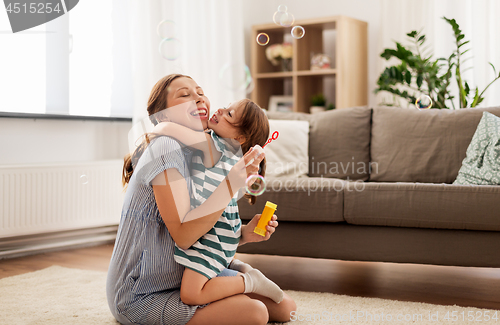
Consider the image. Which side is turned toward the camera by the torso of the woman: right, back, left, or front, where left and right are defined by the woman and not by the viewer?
right

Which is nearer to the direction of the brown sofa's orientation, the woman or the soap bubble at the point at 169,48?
the woman

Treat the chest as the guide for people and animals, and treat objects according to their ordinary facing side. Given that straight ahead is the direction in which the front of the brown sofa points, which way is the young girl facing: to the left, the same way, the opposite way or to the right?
to the right

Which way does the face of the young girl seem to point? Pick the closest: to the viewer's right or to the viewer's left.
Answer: to the viewer's left

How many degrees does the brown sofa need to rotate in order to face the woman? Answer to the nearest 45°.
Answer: approximately 45° to its right

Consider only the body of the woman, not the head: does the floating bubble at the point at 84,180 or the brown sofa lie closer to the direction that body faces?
the brown sofa

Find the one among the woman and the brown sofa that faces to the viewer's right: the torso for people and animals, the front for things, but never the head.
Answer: the woman

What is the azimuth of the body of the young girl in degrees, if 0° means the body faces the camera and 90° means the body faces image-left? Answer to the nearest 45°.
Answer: approximately 90°
